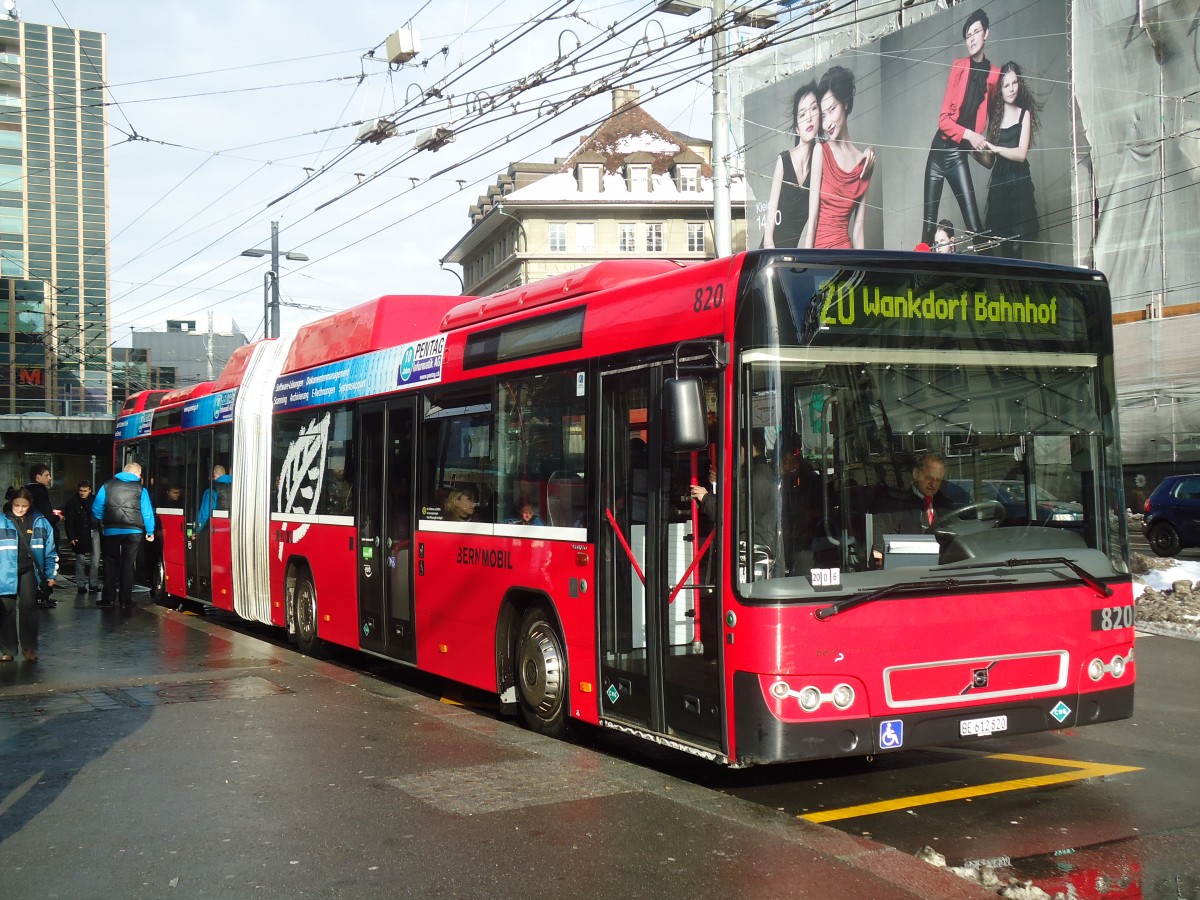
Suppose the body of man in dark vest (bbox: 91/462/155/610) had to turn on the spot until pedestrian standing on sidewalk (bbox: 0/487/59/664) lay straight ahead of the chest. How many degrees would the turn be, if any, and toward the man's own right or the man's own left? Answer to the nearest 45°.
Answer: approximately 180°

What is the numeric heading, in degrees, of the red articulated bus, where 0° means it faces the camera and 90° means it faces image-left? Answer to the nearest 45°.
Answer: approximately 315°

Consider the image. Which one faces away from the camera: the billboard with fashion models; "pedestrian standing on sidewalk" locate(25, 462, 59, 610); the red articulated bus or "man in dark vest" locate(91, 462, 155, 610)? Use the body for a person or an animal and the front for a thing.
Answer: the man in dark vest

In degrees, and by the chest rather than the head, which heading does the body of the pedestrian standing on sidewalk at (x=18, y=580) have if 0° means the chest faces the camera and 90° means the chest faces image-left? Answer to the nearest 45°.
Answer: approximately 0°

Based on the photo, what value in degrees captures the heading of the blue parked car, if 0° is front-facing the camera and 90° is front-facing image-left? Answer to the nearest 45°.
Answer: approximately 270°

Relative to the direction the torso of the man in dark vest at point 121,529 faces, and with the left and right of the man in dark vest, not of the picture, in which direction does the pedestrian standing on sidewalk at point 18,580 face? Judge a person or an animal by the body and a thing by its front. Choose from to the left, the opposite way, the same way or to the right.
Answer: the opposite way
